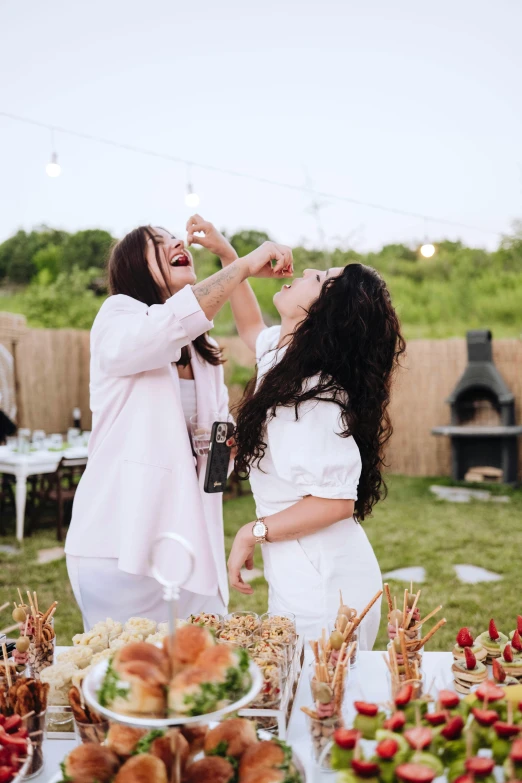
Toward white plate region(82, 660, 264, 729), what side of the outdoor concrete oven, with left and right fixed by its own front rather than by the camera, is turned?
front

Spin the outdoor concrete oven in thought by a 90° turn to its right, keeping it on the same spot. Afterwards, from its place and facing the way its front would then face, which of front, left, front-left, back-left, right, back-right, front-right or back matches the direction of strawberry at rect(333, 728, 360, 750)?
left

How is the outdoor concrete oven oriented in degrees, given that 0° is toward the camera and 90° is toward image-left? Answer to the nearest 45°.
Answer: approximately 0°

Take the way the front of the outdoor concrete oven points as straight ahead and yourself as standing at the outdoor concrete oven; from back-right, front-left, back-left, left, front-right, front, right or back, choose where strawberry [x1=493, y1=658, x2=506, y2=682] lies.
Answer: front

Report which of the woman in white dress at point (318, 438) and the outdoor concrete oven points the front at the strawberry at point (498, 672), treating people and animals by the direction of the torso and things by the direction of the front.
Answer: the outdoor concrete oven

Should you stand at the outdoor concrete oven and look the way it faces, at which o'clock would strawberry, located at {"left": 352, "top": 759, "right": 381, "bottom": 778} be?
The strawberry is roughly at 12 o'clock from the outdoor concrete oven.

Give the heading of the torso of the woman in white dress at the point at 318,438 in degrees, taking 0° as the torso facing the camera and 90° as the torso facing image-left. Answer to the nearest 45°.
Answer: approximately 90°

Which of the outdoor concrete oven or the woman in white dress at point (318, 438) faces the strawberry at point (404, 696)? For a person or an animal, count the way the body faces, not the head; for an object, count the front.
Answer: the outdoor concrete oven

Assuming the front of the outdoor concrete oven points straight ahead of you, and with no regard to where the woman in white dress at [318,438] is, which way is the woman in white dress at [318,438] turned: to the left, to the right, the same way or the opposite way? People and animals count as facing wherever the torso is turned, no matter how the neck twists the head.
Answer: to the right

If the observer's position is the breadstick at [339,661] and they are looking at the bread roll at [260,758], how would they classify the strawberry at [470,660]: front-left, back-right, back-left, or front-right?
back-left

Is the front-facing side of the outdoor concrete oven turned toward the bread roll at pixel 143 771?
yes

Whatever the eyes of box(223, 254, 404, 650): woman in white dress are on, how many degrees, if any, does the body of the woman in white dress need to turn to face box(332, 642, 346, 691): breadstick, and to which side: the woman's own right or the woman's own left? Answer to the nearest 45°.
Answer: approximately 90° to the woman's own left

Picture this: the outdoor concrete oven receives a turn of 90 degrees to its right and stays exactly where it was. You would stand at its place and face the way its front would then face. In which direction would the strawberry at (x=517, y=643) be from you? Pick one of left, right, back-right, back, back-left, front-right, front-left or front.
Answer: left

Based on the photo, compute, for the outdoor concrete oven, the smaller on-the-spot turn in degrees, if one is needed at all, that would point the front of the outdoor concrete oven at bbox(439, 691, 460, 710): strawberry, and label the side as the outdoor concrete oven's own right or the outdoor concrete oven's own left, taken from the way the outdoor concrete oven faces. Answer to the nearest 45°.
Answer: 0° — it already faces it

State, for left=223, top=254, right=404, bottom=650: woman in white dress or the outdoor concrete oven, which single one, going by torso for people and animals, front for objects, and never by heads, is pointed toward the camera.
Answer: the outdoor concrete oven

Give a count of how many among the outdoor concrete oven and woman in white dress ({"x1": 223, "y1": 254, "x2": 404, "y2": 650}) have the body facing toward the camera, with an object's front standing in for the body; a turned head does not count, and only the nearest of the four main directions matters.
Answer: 1

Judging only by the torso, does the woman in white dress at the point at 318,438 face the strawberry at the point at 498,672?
no

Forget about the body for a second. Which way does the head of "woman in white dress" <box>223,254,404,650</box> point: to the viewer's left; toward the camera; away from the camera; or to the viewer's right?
to the viewer's left

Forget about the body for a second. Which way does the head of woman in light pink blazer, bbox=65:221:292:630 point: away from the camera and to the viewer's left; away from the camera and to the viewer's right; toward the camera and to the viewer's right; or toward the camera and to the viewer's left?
toward the camera and to the viewer's right
